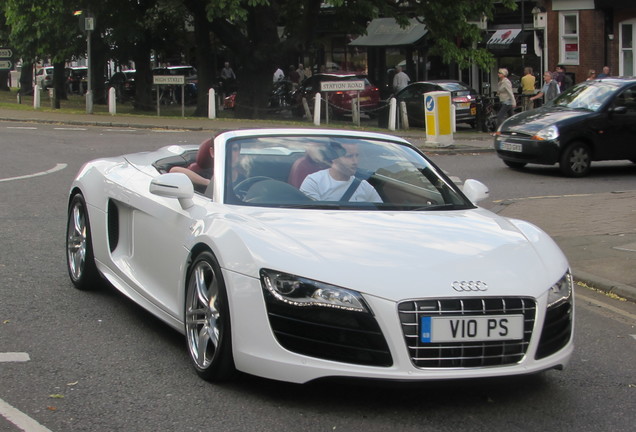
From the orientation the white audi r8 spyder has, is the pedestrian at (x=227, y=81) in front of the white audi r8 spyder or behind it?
behind

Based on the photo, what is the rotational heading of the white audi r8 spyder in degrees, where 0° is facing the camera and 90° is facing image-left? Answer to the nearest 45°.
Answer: approximately 315°

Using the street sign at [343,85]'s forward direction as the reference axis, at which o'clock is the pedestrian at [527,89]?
The pedestrian is roughly at 9 o'clock from the street sign.

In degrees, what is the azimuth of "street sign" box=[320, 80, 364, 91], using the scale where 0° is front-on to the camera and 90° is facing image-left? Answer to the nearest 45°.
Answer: approximately 0°

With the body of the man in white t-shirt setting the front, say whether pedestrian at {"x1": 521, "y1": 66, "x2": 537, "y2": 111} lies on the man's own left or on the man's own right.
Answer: on the man's own left

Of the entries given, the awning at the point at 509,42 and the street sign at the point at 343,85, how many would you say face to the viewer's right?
0

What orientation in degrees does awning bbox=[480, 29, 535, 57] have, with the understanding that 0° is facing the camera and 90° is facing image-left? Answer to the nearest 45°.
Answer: approximately 45°

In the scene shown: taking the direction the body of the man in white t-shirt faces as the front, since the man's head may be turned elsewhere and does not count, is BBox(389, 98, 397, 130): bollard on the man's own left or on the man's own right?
on the man's own left

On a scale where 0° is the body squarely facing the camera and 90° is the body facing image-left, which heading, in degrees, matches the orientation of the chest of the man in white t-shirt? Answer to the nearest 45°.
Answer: approximately 315°

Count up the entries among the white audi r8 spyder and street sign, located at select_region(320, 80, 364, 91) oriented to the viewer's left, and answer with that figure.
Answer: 0

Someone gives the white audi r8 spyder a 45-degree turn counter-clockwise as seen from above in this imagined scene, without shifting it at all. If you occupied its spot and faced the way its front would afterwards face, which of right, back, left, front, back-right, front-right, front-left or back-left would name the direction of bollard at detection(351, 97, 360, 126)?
left

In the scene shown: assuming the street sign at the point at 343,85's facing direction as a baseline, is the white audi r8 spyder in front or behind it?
in front
